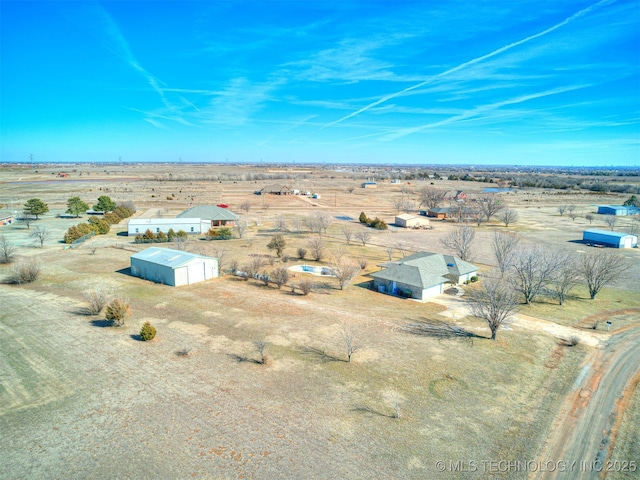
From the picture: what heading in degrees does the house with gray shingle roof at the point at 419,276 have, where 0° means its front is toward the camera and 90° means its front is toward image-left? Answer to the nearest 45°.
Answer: approximately 315°

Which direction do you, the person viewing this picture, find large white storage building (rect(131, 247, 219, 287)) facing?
facing the viewer and to the right of the viewer

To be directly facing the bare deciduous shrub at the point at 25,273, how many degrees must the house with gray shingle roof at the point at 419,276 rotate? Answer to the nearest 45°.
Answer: approximately 135° to its right

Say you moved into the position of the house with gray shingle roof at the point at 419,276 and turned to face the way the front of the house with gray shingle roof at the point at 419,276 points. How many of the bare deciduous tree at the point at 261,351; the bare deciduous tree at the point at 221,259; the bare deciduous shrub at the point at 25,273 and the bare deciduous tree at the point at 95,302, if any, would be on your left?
0

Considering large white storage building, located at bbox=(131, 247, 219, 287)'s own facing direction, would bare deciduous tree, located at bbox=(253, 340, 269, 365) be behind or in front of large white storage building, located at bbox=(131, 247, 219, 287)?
in front

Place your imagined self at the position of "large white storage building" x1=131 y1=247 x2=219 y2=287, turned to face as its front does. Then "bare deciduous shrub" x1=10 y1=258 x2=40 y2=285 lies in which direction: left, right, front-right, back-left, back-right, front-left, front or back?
back-right

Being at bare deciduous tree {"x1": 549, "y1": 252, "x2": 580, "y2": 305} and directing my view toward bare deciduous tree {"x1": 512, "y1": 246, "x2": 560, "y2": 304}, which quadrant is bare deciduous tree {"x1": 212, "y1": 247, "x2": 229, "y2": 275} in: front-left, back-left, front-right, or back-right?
front-right

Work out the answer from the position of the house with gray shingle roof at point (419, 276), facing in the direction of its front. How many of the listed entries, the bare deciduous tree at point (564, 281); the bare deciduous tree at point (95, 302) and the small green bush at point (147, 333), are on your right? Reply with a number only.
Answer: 2

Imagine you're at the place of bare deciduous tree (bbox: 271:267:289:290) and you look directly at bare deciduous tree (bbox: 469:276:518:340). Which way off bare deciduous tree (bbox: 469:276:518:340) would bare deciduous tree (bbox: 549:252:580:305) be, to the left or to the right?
left

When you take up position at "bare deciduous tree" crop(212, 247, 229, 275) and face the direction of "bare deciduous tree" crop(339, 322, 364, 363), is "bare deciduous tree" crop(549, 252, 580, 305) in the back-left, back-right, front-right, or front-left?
front-left

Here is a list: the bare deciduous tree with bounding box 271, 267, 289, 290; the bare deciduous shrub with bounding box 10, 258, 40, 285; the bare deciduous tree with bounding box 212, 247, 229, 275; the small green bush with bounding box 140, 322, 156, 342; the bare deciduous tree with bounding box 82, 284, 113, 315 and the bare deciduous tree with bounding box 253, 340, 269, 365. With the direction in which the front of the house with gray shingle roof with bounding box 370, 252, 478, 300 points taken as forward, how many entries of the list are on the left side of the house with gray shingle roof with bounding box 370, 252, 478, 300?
0

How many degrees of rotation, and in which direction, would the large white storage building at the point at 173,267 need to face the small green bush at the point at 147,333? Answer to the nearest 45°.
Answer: approximately 45° to its right

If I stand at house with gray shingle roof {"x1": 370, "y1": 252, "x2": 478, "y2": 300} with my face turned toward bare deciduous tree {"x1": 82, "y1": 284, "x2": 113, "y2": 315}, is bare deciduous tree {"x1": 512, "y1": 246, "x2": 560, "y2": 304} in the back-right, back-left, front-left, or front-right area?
back-left

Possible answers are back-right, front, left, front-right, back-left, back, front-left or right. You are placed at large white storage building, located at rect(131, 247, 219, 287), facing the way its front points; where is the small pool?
front-left
